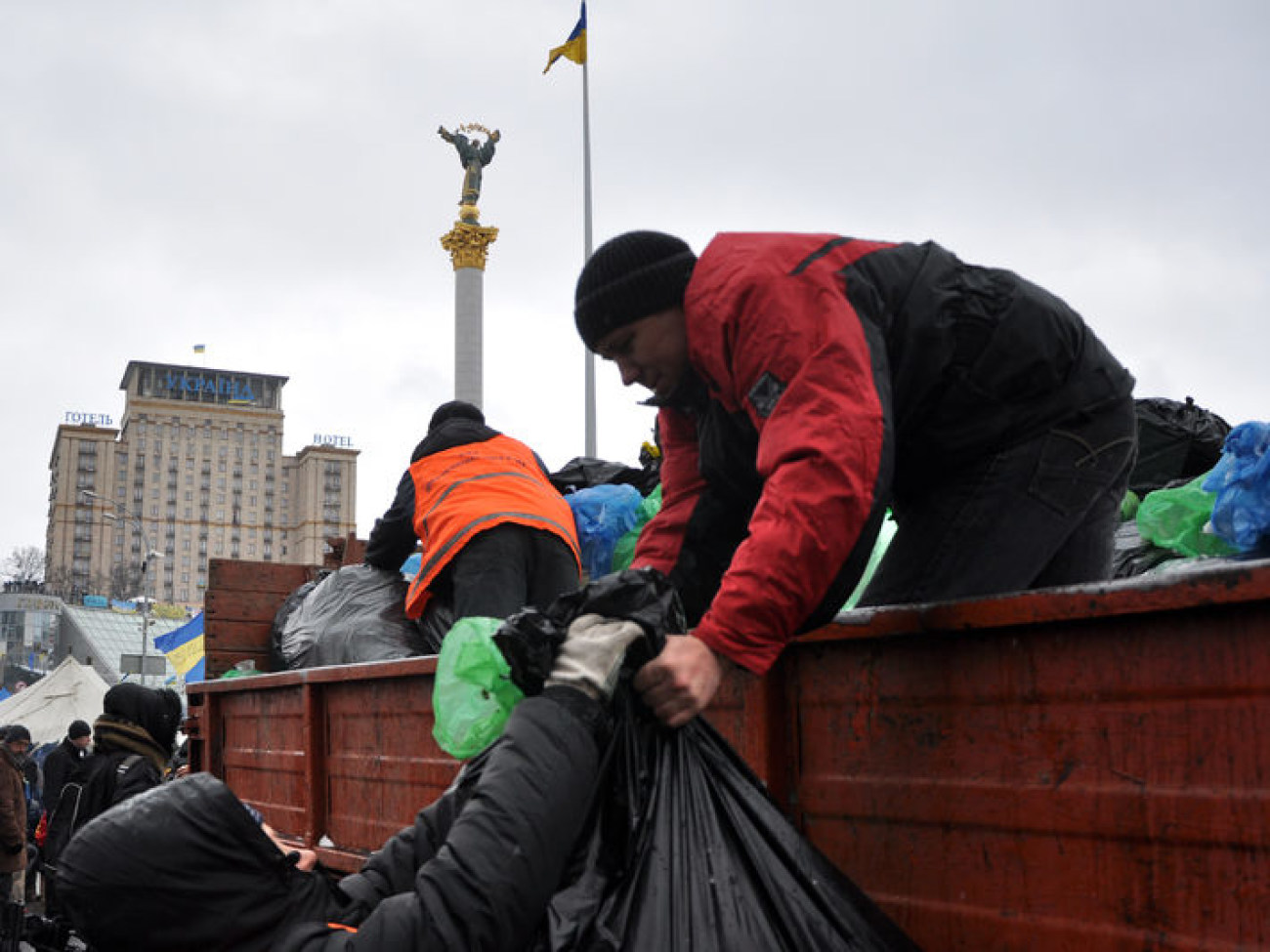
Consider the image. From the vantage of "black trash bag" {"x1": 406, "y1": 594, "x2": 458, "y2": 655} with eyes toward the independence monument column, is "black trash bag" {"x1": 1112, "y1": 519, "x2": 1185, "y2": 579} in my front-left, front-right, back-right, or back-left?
back-right

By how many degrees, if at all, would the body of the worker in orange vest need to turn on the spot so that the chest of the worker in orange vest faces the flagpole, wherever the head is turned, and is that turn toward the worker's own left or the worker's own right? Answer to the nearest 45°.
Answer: approximately 45° to the worker's own right

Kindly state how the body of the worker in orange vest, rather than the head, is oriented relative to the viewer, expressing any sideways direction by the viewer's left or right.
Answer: facing away from the viewer and to the left of the viewer
